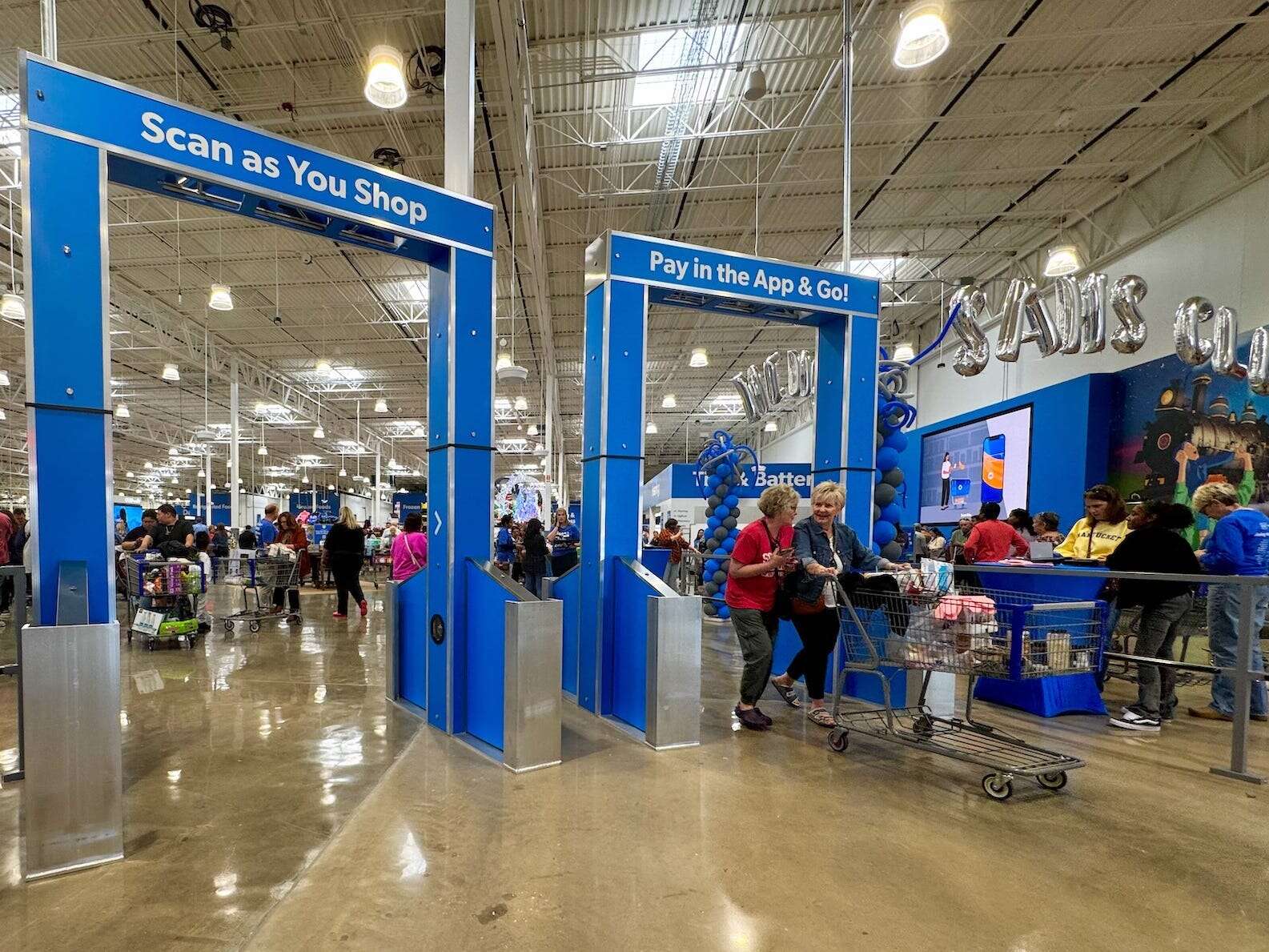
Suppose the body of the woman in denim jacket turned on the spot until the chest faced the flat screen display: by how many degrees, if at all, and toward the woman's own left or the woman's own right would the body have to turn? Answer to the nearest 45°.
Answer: approximately 135° to the woman's own left

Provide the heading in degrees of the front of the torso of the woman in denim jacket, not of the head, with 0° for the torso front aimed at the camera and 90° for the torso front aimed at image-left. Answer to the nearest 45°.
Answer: approximately 315°

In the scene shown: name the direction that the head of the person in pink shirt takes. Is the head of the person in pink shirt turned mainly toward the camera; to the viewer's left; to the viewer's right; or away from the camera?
away from the camera

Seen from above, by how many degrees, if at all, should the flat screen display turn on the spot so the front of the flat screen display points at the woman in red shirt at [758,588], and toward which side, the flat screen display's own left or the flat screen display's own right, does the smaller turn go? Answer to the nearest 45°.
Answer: approximately 45° to the flat screen display's own left

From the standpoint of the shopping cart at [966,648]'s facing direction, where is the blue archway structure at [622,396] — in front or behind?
behind

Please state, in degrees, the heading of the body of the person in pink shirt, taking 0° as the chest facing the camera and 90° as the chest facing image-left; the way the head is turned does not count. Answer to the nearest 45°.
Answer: approximately 180°

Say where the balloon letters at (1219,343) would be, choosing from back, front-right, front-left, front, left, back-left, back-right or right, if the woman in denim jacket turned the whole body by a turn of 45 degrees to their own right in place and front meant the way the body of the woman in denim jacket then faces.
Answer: back-left

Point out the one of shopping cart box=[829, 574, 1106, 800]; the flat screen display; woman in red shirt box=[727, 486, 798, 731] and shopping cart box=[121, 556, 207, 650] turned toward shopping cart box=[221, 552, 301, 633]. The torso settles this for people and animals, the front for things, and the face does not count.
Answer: the flat screen display
